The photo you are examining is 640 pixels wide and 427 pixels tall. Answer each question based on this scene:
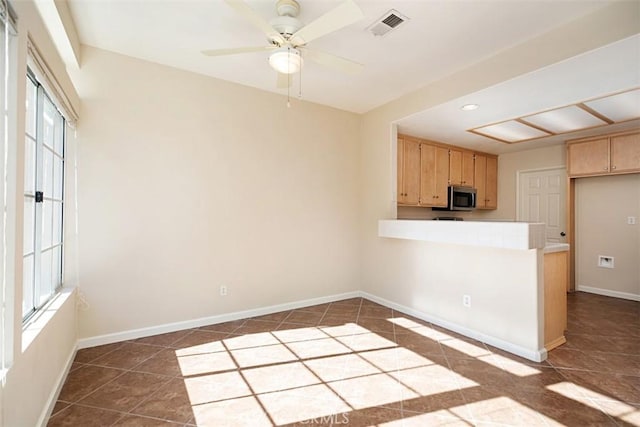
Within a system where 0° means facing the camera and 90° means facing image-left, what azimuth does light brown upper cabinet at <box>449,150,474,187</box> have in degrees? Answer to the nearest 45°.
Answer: approximately 315°

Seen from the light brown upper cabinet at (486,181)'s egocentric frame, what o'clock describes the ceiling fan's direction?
The ceiling fan is roughly at 2 o'clock from the light brown upper cabinet.

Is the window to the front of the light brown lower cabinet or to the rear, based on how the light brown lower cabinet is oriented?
to the rear

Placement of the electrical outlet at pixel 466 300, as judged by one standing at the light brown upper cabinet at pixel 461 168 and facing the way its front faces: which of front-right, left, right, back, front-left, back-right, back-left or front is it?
front-right

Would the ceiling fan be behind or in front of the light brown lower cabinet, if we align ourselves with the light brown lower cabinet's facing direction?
behind

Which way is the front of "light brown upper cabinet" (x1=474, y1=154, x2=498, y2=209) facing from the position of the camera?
facing the viewer and to the right of the viewer

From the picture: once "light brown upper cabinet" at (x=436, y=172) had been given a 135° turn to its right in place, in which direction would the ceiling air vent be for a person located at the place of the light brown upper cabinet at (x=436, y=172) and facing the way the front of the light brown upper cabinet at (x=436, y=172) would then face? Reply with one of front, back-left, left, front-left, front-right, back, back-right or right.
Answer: left

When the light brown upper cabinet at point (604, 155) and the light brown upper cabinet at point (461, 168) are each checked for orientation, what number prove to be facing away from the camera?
0

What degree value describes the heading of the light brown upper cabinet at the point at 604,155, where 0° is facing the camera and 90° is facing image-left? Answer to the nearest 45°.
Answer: approximately 45°

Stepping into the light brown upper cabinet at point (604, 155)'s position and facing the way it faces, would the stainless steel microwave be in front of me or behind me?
in front
